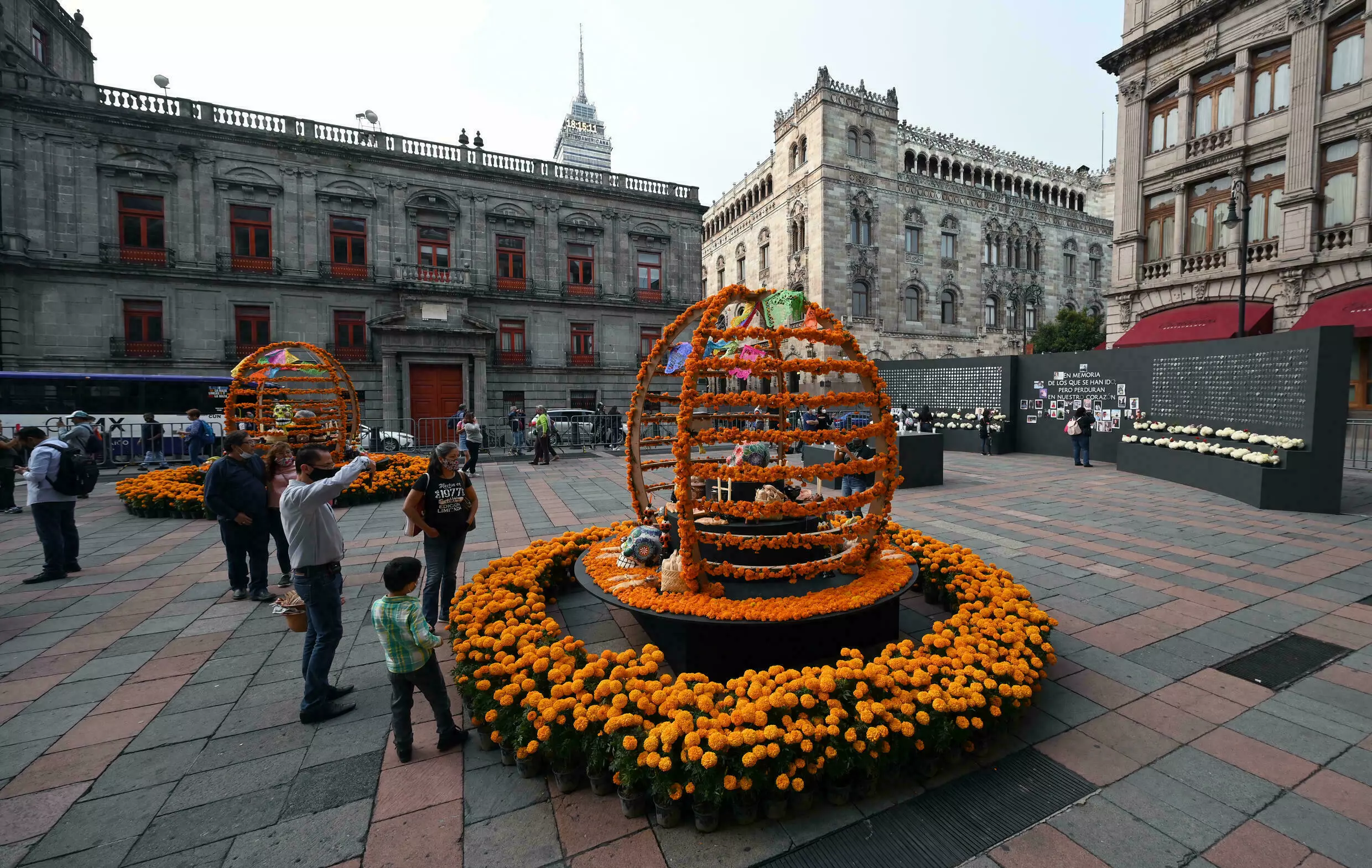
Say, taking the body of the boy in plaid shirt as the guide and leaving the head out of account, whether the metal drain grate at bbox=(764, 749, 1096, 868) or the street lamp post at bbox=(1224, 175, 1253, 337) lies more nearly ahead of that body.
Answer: the street lamp post

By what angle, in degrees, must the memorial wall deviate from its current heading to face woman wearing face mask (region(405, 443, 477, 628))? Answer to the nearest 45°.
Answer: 0° — it already faces them

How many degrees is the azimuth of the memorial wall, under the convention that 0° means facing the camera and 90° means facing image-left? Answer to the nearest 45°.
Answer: approximately 45°

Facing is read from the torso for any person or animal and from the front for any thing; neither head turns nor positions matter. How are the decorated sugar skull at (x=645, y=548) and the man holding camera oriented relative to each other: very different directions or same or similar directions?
very different directions

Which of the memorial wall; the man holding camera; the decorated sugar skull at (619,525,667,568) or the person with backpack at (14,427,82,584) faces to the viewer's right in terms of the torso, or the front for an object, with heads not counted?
the man holding camera

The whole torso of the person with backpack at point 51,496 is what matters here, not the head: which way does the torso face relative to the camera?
to the viewer's left

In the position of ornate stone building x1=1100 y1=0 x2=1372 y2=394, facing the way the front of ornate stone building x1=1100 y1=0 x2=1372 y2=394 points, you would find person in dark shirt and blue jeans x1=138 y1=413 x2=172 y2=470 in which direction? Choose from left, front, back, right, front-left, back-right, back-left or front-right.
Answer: front

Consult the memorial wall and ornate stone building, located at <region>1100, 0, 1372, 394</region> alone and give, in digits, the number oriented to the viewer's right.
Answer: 0

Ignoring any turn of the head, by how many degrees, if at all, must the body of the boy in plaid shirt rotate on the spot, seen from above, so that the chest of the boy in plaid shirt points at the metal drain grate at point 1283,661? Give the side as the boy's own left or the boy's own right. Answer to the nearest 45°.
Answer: approximately 45° to the boy's own right

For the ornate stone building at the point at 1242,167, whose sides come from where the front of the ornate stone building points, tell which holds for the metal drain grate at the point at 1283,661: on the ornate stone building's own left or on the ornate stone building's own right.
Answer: on the ornate stone building's own left

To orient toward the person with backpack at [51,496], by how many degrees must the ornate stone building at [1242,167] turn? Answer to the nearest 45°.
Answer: approximately 45° to its left

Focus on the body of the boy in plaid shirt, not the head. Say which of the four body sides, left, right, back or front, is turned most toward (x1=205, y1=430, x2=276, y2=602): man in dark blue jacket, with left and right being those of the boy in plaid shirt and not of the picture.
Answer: left

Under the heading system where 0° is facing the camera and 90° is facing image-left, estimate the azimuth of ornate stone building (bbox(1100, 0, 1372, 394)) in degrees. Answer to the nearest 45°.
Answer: approximately 45°

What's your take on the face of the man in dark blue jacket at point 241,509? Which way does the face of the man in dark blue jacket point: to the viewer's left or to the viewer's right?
to the viewer's right

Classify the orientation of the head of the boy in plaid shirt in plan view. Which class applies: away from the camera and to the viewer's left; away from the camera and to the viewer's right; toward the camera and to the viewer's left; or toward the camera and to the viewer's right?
away from the camera and to the viewer's right

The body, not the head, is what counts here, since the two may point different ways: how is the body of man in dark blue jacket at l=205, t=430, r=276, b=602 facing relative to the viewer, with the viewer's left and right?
facing the viewer and to the right of the viewer

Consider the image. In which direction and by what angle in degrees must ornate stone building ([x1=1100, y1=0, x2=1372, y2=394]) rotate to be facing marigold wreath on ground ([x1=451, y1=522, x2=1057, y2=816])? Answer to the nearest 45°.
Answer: approximately 45° to its left

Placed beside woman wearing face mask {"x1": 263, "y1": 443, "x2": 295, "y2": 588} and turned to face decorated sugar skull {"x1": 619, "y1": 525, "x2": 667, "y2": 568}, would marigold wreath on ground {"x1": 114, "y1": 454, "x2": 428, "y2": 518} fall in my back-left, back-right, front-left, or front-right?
back-left

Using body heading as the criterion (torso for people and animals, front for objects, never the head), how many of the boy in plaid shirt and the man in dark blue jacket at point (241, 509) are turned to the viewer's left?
0
